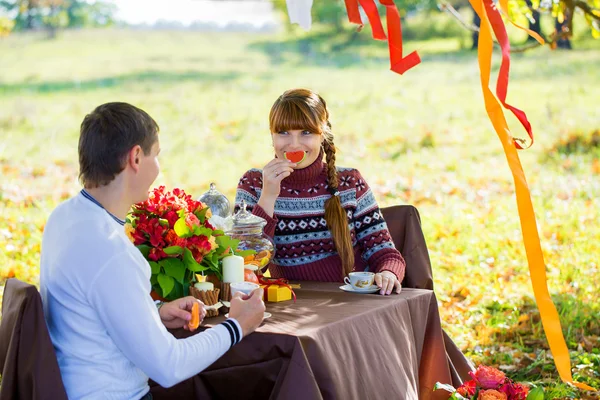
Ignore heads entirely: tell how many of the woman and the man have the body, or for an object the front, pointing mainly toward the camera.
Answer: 1

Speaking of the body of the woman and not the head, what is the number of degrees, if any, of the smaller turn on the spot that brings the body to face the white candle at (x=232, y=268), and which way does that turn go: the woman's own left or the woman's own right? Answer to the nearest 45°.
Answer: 0° — they already face it

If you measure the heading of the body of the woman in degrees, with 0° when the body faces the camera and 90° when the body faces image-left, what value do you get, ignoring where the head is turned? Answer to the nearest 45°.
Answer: approximately 0°

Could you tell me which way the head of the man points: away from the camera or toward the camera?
away from the camera

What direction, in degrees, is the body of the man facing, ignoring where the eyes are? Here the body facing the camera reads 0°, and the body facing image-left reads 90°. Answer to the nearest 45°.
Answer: approximately 225°

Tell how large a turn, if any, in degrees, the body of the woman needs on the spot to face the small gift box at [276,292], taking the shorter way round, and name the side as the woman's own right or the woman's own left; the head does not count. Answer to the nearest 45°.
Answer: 0° — they already face it

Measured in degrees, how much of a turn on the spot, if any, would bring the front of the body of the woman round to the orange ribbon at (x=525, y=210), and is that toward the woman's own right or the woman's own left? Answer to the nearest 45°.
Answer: approximately 45° to the woman's own left
